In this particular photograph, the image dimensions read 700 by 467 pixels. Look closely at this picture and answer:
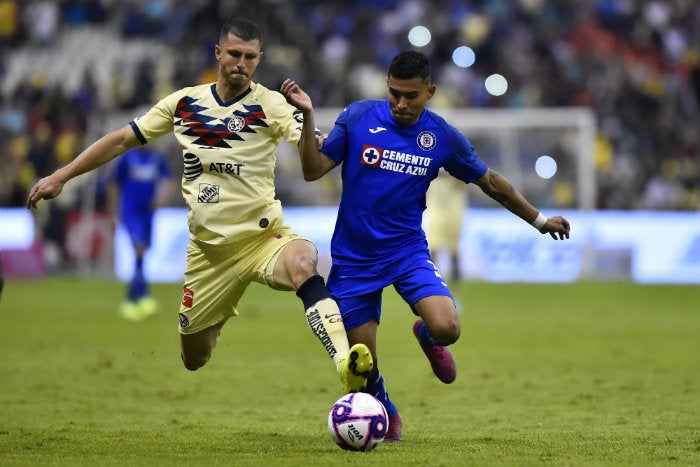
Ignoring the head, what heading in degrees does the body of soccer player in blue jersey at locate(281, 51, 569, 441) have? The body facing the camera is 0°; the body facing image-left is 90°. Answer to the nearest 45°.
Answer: approximately 0°

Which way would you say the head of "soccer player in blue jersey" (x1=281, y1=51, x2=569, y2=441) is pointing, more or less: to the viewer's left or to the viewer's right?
to the viewer's left

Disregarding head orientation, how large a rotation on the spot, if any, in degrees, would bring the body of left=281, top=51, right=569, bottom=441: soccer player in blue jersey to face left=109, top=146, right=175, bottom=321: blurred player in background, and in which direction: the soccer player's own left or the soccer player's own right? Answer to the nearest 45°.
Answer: approximately 135° to the soccer player's own right

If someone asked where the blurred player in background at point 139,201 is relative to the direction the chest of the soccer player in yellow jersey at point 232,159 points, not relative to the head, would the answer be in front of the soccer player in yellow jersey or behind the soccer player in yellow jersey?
behind
